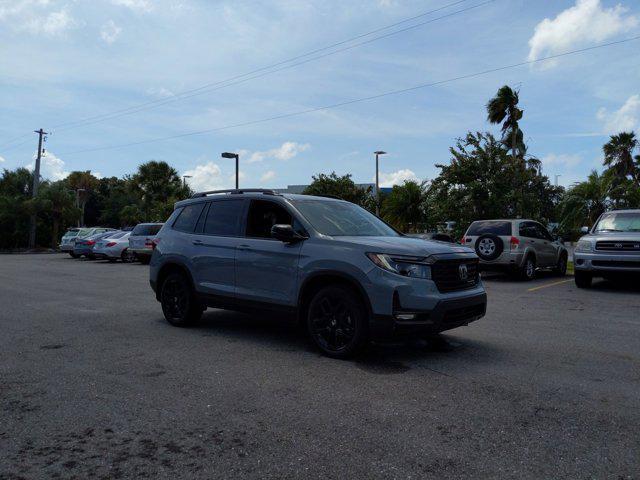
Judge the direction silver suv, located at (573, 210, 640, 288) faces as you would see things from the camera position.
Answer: facing the viewer

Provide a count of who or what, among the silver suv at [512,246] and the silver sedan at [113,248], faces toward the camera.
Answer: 0

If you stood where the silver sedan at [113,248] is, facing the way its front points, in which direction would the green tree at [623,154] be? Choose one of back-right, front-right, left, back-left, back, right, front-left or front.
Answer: front-right

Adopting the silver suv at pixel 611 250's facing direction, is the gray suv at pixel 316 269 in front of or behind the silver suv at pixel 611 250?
in front

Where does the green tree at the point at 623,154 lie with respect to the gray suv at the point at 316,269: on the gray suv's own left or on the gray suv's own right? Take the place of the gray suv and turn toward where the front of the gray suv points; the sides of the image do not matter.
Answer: on the gray suv's own left

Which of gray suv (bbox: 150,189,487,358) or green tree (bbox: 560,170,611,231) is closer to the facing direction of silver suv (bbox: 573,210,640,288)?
the gray suv

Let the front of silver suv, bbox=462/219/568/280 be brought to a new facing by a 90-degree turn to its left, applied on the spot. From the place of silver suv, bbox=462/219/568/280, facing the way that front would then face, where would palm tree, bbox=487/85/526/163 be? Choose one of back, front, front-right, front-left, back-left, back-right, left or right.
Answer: front-right

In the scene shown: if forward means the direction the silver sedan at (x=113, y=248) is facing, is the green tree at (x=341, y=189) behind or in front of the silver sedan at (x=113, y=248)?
in front

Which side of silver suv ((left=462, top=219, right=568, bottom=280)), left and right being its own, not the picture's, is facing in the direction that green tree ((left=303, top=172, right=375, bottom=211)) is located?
left

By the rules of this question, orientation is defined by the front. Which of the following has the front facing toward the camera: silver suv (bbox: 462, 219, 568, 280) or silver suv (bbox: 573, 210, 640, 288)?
silver suv (bbox: 573, 210, 640, 288)

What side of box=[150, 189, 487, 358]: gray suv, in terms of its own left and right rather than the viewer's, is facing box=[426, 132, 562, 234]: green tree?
left

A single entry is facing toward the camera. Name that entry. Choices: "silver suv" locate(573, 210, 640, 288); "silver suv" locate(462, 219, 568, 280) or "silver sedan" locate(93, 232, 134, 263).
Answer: "silver suv" locate(573, 210, 640, 288)

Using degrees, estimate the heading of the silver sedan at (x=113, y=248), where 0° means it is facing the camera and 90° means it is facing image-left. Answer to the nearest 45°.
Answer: approximately 225°

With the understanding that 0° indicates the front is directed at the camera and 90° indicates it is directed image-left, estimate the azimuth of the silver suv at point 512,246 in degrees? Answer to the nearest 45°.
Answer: approximately 225°
